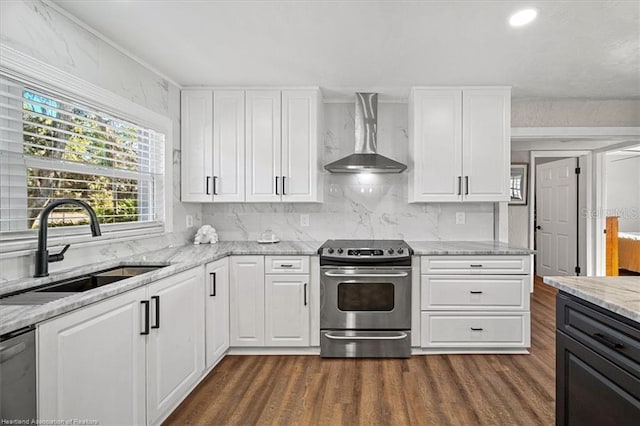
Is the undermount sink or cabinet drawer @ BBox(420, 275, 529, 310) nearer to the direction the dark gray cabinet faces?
the undermount sink

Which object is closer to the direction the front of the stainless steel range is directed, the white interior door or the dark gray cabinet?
the dark gray cabinet

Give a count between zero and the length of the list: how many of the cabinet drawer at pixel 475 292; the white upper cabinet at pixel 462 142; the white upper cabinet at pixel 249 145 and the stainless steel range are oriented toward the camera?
4

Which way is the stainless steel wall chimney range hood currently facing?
toward the camera

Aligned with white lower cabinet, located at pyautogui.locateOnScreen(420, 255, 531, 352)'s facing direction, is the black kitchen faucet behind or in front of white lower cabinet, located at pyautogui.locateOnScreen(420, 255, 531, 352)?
in front

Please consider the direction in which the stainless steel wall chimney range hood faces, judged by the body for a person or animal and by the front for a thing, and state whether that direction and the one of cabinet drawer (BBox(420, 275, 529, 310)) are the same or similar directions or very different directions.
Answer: same or similar directions

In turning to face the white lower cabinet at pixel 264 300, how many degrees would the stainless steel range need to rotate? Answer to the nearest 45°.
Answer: approximately 90° to its right

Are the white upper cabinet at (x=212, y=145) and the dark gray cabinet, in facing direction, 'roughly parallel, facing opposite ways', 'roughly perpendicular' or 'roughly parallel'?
roughly perpendicular

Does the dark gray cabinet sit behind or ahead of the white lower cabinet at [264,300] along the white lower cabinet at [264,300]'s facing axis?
ahead

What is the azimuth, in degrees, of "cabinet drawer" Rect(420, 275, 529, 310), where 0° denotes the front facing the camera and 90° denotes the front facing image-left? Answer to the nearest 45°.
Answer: approximately 0°

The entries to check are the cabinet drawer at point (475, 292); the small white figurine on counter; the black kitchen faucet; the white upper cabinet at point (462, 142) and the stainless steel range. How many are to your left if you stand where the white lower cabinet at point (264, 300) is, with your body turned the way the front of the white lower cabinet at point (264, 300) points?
3

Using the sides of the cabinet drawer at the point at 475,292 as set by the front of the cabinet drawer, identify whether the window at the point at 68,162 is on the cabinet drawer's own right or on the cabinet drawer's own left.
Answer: on the cabinet drawer's own right

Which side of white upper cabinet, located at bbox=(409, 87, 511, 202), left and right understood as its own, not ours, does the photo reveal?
front

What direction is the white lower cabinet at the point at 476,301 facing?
toward the camera

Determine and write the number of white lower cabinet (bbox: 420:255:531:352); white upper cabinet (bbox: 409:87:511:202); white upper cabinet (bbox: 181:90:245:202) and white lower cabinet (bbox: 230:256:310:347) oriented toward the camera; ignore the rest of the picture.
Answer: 4

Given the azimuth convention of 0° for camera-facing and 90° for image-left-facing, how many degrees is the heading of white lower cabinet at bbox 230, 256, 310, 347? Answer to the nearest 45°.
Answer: approximately 0°

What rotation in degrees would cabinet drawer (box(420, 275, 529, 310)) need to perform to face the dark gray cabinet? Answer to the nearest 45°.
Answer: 0° — it already faces it

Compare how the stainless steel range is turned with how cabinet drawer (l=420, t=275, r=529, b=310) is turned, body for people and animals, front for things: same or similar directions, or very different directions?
same or similar directions
